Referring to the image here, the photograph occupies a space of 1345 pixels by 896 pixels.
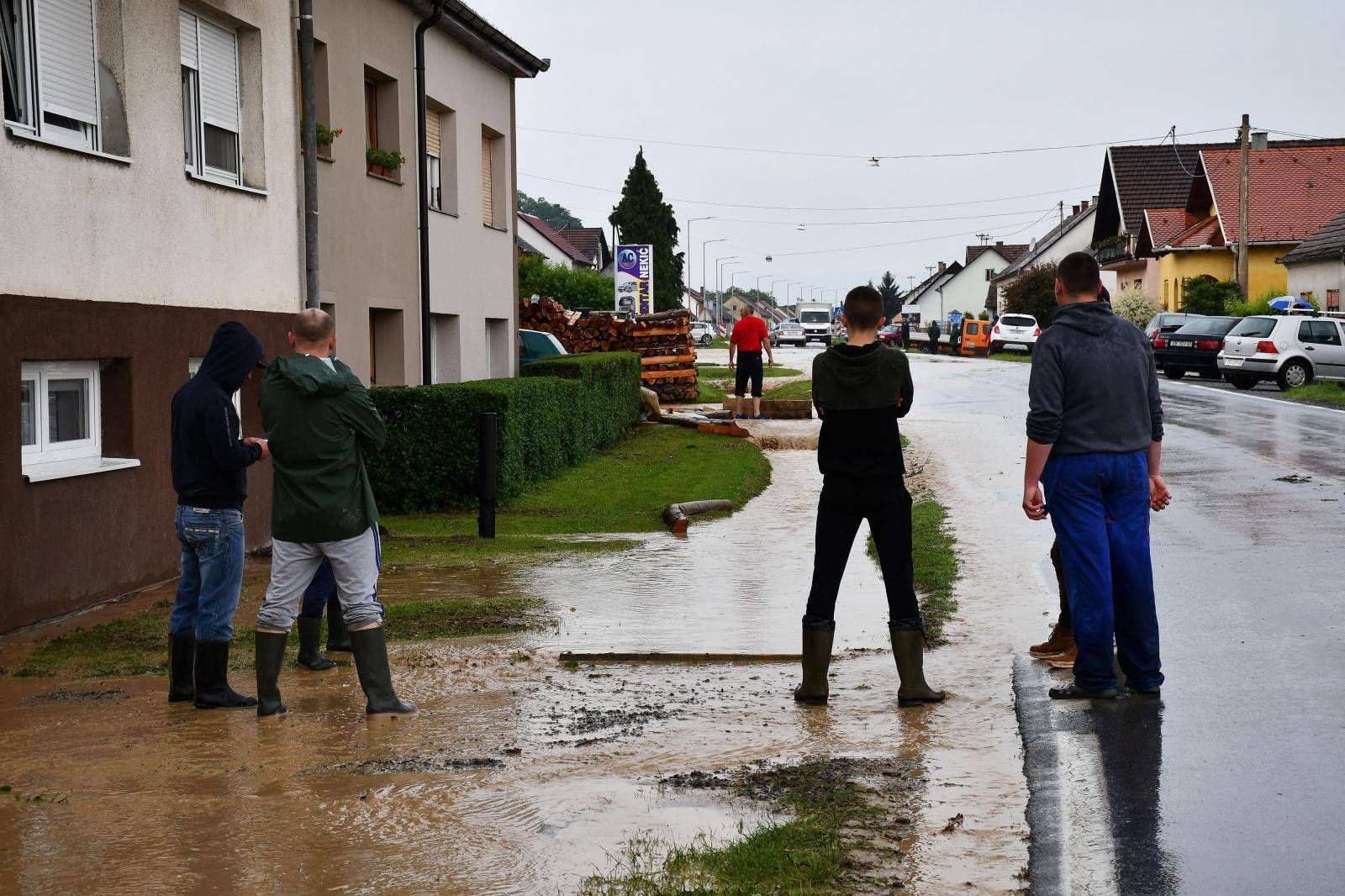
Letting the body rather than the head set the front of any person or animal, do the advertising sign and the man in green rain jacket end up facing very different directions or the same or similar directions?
very different directions

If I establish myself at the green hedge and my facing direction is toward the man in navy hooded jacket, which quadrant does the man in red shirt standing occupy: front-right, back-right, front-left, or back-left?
back-left

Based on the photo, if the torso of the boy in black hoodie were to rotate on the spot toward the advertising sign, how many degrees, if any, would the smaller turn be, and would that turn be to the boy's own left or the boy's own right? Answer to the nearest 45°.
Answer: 0° — they already face it

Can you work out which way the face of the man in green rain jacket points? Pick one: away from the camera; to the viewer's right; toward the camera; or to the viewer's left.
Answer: away from the camera

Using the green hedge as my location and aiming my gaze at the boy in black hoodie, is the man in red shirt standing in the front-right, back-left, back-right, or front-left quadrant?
back-left

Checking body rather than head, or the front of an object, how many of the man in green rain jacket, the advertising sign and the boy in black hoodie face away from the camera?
2

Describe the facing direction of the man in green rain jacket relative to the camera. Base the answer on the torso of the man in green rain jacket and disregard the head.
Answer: away from the camera

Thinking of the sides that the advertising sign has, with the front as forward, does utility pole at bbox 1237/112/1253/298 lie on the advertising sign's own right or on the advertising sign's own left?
on the advertising sign's own left

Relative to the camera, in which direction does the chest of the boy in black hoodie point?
away from the camera

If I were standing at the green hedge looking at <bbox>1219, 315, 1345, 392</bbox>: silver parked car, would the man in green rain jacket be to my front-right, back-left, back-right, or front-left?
back-right

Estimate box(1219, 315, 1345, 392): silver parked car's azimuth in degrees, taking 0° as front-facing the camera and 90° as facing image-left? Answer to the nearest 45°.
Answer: approximately 225°
